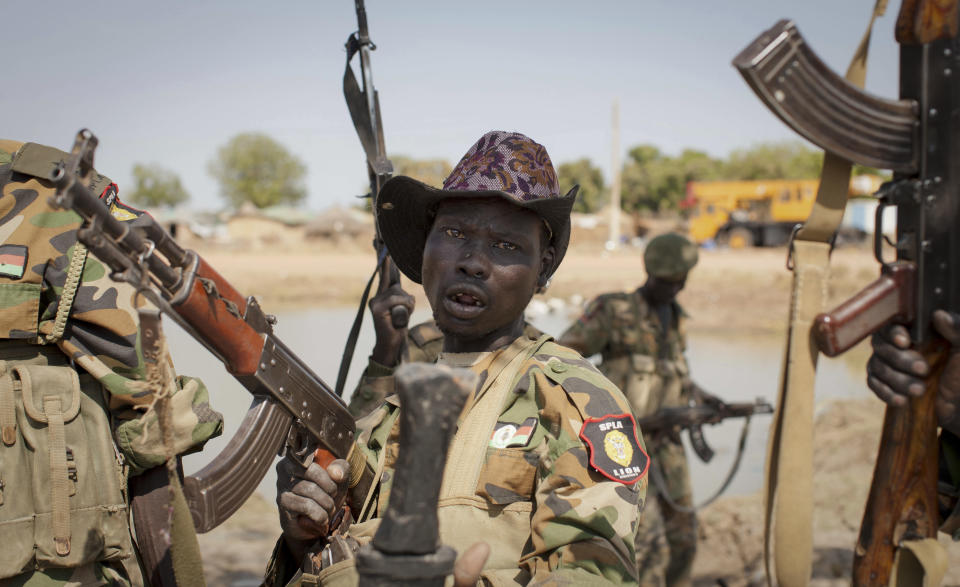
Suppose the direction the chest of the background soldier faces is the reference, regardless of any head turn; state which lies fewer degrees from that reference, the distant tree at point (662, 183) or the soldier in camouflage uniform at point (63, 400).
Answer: the soldier in camouflage uniform

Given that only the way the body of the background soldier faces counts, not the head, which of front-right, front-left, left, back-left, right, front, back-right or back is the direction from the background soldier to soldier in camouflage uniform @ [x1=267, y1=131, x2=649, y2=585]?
front-right

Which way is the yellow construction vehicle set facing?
to the viewer's left

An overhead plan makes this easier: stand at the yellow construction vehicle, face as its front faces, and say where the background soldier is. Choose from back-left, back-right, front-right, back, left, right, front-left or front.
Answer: left

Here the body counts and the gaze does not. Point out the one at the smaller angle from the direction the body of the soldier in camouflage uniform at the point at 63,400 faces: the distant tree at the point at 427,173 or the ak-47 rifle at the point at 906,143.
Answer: the ak-47 rifle

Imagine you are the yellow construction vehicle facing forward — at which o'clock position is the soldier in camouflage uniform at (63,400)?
The soldier in camouflage uniform is roughly at 9 o'clock from the yellow construction vehicle.
